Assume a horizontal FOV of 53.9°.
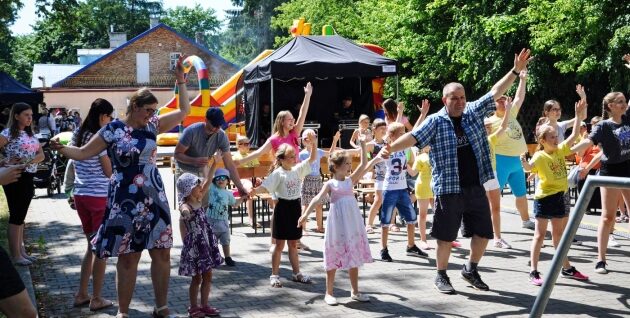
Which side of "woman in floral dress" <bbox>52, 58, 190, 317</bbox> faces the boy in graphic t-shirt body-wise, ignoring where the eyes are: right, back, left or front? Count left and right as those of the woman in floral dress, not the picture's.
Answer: left

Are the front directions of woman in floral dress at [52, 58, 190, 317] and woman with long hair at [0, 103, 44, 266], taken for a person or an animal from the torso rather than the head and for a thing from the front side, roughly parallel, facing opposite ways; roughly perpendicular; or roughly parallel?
roughly parallel

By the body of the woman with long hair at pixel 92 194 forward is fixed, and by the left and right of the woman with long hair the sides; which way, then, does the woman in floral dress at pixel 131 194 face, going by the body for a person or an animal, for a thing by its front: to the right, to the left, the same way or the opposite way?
to the right

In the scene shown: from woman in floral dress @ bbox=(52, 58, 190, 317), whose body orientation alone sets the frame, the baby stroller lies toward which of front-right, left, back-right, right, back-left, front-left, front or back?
back-left

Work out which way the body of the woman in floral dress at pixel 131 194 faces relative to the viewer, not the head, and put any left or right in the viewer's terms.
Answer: facing the viewer and to the right of the viewer

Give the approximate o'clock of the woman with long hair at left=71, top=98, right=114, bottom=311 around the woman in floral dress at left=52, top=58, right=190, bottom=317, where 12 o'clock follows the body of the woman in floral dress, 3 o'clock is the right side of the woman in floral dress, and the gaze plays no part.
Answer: The woman with long hair is roughly at 5 o'clock from the woman in floral dress.

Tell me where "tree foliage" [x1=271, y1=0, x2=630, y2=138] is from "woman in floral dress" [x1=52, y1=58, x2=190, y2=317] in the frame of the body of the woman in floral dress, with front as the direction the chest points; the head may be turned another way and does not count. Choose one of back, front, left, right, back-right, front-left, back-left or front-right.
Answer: left

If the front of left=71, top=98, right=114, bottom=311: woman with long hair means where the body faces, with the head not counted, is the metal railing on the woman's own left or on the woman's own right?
on the woman's own right

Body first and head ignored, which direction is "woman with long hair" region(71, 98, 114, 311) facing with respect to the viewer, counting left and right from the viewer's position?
facing away from the viewer and to the right of the viewer

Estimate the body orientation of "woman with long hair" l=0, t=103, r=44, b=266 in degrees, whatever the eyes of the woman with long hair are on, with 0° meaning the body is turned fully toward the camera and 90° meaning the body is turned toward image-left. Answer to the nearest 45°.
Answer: approximately 315°

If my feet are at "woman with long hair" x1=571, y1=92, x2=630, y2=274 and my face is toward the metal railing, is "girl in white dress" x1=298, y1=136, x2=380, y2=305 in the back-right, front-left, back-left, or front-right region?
front-right

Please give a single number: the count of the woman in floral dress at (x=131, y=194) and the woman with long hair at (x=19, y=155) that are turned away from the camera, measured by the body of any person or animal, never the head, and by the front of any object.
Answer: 0
